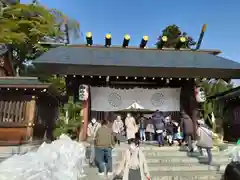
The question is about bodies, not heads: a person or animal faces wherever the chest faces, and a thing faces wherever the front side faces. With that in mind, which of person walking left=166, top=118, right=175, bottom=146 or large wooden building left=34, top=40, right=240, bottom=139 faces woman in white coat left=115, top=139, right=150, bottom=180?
the large wooden building

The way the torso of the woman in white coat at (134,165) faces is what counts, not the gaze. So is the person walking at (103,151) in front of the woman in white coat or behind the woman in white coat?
behind

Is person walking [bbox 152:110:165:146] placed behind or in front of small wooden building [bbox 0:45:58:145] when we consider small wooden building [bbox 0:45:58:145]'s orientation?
in front

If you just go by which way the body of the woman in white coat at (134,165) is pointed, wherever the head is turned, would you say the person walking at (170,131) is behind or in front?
behind

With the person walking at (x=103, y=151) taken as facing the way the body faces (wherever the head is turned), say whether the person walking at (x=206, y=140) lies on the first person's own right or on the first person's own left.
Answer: on the first person's own right

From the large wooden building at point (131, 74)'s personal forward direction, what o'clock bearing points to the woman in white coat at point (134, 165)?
The woman in white coat is roughly at 12 o'clock from the large wooden building.

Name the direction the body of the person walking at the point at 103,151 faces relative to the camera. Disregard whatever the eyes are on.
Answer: away from the camera

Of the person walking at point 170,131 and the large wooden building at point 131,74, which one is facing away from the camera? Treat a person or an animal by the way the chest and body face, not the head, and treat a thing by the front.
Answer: the person walking

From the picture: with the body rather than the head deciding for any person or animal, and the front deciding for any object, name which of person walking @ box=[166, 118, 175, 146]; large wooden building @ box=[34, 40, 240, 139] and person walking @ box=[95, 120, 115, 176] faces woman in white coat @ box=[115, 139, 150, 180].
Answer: the large wooden building
